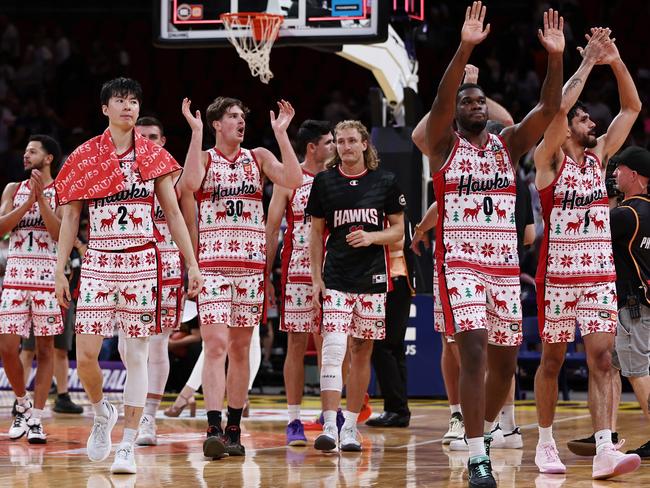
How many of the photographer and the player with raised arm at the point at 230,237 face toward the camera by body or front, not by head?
1

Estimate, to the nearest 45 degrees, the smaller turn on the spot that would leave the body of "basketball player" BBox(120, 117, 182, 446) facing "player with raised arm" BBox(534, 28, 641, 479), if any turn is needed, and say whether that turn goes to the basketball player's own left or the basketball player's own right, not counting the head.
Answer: approximately 45° to the basketball player's own left

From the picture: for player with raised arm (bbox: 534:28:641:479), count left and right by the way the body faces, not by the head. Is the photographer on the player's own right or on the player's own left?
on the player's own left

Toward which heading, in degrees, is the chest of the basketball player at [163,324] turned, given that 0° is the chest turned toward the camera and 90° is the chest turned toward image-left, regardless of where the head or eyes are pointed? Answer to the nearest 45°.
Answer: approximately 0°

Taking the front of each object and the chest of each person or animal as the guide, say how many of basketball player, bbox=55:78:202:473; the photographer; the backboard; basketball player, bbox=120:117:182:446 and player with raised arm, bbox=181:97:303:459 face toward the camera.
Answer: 4

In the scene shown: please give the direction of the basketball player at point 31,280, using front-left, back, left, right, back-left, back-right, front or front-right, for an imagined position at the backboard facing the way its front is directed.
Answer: front-right

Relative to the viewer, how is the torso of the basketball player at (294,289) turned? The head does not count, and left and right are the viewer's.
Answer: facing the viewer and to the right of the viewer

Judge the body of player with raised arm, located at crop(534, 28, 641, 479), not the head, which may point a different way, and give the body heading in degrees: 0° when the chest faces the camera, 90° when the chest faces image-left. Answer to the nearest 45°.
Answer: approximately 315°

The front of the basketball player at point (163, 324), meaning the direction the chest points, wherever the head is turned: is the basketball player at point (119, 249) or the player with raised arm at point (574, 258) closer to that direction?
the basketball player

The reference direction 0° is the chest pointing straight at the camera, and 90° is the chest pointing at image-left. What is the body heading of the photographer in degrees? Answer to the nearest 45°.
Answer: approximately 135°

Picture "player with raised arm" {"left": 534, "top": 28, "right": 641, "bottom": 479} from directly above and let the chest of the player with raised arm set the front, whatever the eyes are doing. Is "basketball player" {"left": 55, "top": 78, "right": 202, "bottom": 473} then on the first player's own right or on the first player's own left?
on the first player's own right

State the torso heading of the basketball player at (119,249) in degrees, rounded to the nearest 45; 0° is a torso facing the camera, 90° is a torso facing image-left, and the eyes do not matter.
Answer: approximately 0°
